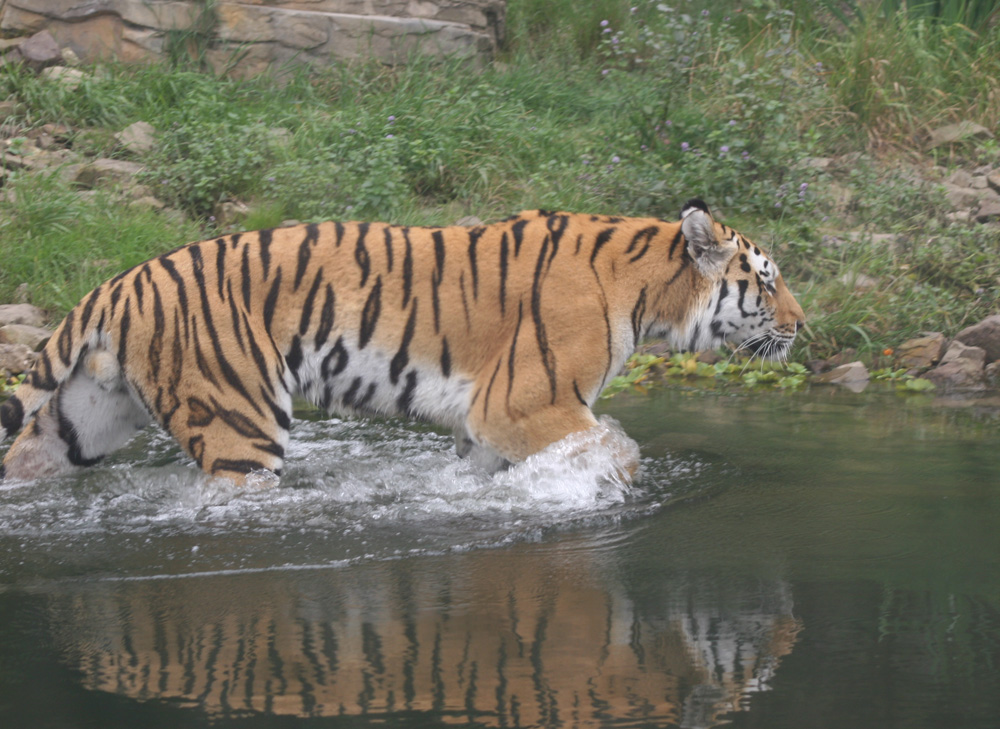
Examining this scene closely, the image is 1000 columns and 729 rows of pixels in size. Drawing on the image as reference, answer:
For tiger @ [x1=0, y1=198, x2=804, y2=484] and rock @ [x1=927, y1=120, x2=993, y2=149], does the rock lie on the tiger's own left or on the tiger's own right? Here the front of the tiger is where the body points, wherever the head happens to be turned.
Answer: on the tiger's own left

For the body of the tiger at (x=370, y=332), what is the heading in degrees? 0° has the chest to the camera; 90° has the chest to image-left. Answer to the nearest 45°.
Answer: approximately 270°

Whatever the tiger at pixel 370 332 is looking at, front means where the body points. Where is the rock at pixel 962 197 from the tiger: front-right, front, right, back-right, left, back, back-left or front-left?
front-left

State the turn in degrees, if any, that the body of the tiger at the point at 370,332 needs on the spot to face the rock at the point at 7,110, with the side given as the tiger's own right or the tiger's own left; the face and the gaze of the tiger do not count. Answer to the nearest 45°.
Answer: approximately 135° to the tiger's own left

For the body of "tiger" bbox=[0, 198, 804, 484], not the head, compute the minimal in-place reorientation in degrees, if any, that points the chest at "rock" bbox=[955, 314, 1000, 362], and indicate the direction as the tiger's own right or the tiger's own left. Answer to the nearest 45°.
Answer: approximately 45° to the tiger's own left

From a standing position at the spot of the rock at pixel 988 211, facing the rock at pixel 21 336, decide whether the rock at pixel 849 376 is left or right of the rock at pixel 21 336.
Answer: left

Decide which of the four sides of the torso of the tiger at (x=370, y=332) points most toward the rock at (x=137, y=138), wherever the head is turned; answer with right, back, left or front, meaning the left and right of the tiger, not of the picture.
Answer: left

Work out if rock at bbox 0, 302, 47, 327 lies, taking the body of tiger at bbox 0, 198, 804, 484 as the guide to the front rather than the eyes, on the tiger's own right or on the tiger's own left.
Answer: on the tiger's own left
